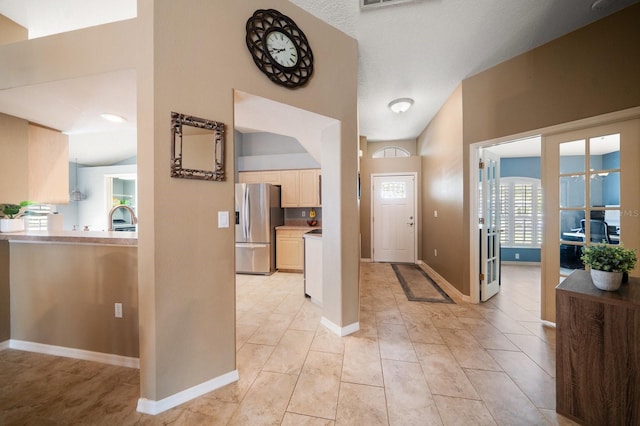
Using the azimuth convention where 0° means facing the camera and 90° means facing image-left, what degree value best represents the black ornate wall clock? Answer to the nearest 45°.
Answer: approximately 315°

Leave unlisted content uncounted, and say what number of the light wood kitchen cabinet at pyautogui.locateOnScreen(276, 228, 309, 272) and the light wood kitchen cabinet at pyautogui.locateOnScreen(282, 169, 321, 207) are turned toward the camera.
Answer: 2

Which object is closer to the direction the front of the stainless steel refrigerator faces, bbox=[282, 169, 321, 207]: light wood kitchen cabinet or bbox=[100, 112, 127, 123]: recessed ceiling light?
the recessed ceiling light

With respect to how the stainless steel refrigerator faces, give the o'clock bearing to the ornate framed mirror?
The ornate framed mirror is roughly at 12 o'clock from the stainless steel refrigerator.

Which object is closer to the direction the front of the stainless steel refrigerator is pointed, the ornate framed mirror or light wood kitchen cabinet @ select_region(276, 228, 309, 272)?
the ornate framed mirror

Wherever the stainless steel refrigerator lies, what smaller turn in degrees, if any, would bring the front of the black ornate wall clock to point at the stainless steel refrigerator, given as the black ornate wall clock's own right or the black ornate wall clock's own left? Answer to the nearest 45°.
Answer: approximately 135° to the black ornate wall clock's own left

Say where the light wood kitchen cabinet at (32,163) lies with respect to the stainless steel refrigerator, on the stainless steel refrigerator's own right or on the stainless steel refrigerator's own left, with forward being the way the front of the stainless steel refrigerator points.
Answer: on the stainless steel refrigerator's own right
